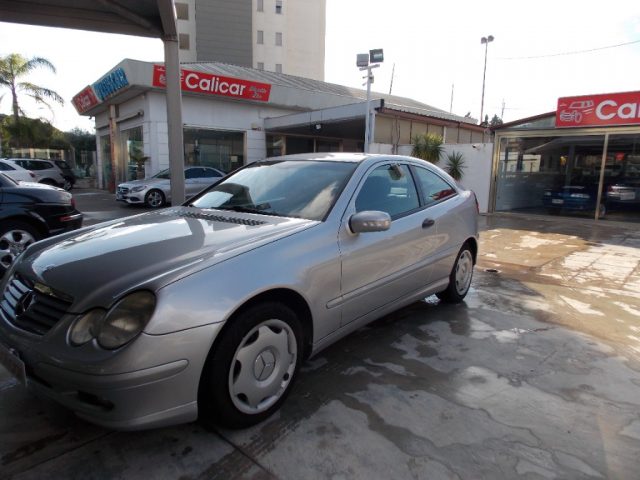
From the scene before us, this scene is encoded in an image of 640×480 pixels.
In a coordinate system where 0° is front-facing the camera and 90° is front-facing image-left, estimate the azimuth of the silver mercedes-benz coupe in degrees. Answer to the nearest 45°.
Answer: approximately 45°

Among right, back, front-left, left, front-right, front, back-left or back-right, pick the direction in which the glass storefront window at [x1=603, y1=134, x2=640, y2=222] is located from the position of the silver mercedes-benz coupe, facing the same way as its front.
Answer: back

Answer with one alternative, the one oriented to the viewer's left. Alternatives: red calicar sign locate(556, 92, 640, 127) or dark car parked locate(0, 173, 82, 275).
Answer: the dark car parked

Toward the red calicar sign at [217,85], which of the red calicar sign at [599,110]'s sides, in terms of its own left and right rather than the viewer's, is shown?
right

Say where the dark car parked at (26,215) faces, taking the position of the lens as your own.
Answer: facing to the left of the viewer

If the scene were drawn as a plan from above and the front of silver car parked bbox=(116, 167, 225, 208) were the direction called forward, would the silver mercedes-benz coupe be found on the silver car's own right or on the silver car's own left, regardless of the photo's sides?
on the silver car's own left
